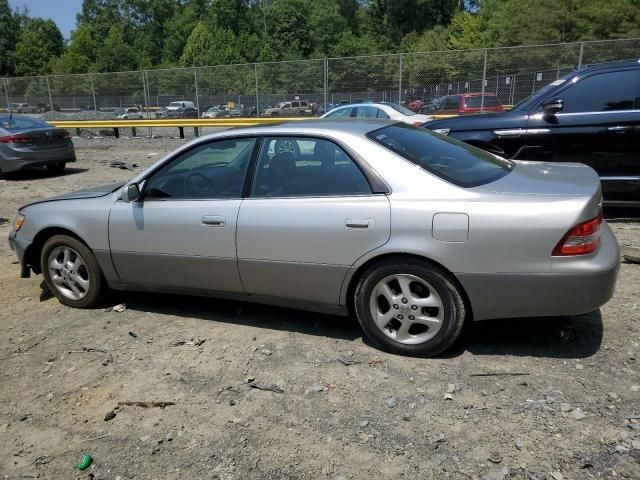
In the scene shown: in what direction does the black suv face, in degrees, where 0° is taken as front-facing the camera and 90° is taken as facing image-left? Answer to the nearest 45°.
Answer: approximately 90°

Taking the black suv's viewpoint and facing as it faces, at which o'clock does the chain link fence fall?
The chain link fence is roughly at 2 o'clock from the black suv.

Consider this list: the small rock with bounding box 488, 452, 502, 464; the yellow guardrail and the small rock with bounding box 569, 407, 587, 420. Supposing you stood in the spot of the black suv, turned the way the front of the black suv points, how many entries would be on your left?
2

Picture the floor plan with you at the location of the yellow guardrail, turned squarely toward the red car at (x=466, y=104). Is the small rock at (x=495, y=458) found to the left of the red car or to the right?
right

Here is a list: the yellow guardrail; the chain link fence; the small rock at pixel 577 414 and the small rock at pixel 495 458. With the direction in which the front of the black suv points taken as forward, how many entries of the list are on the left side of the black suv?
2

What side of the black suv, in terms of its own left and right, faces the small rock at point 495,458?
left

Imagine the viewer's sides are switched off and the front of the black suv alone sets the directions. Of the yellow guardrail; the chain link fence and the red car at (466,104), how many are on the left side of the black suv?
0

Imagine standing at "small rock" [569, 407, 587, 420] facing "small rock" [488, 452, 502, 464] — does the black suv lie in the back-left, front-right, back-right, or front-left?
back-right

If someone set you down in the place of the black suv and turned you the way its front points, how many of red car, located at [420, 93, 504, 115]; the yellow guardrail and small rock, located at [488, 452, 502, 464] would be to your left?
1

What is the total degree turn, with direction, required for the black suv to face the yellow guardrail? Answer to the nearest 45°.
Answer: approximately 45° to its right

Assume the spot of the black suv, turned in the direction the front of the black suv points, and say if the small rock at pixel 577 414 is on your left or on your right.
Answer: on your left
